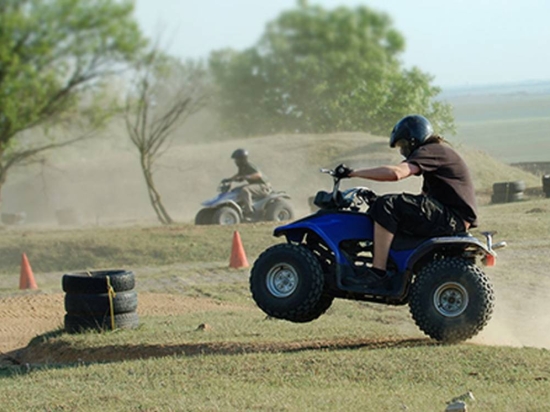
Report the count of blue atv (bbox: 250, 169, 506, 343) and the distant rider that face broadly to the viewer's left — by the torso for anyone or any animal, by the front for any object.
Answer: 2

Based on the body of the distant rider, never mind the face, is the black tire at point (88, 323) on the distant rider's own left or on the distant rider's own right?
on the distant rider's own left

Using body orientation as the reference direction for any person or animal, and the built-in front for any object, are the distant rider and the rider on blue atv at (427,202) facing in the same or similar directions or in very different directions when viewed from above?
same or similar directions

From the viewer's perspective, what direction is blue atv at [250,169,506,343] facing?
to the viewer's left

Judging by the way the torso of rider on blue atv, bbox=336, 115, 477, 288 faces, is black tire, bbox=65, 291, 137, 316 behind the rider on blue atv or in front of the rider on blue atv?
in front

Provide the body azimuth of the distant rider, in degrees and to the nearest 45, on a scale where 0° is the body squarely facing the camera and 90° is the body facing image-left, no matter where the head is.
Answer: approximately 90°

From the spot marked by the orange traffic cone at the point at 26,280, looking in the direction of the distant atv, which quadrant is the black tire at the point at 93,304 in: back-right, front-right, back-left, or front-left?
back-right

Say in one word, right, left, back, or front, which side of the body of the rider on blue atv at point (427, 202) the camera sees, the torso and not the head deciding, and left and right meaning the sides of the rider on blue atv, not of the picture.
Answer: left

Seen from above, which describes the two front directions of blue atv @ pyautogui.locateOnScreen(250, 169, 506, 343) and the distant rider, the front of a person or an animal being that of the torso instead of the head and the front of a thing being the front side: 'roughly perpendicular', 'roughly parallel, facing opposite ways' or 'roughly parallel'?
roughly parallel

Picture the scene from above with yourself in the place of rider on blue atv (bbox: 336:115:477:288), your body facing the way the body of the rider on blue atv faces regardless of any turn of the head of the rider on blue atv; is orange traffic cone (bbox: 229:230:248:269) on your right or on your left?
on your right

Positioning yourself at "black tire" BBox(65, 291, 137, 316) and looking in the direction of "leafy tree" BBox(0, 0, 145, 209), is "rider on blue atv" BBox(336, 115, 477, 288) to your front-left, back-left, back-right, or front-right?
back-right

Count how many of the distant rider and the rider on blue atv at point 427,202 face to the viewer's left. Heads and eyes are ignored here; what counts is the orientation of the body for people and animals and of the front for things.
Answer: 2

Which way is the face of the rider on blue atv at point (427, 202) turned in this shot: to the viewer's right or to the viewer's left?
to the viewer's left

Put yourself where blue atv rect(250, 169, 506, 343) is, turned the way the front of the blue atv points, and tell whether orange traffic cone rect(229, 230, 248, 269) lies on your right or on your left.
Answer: on your right
